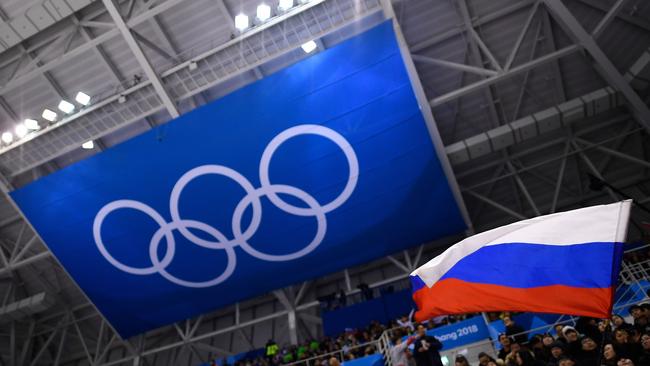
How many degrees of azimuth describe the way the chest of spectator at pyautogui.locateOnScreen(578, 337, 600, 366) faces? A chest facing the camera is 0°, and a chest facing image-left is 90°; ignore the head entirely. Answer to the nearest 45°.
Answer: approximately 45°

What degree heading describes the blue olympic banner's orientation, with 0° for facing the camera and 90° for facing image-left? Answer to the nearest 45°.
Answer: approximately 0°

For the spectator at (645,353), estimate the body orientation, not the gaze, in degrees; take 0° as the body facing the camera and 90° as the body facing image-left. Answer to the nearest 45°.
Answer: approximately 45°

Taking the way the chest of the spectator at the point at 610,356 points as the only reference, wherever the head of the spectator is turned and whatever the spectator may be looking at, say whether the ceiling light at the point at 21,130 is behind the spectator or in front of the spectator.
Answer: in front

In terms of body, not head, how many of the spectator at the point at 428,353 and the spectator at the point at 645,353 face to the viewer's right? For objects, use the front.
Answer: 0

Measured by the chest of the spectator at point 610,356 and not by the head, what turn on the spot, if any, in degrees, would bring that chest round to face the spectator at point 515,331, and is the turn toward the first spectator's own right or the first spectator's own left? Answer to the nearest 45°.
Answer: approximately 90° to the first spectator's own right

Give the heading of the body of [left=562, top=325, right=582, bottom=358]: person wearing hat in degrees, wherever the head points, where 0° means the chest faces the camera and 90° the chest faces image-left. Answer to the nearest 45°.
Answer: approximately 45°

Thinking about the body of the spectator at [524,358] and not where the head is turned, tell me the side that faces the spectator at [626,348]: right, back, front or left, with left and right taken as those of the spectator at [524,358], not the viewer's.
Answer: left

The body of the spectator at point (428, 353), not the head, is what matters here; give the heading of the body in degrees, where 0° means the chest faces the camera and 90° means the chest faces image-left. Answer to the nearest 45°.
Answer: approximately 45°

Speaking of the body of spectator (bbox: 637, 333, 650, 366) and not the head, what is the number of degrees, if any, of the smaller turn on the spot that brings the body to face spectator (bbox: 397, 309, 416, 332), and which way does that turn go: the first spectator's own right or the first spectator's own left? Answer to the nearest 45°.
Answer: approximately 90° to the first spectator's own right
